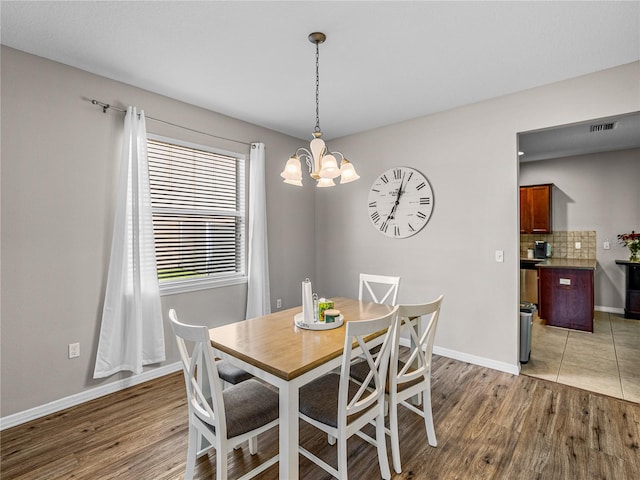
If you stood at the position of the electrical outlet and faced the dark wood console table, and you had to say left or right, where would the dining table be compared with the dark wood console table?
right

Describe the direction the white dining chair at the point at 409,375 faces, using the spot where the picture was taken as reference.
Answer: facing away from the viewer and to the left of the viewer

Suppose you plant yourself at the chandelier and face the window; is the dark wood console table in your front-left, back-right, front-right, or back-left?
back-right

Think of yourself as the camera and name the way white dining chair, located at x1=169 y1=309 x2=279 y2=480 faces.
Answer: facing away from the viewer and to the right of the viewer

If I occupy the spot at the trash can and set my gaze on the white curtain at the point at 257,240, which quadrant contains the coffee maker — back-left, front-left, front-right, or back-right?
back-right
